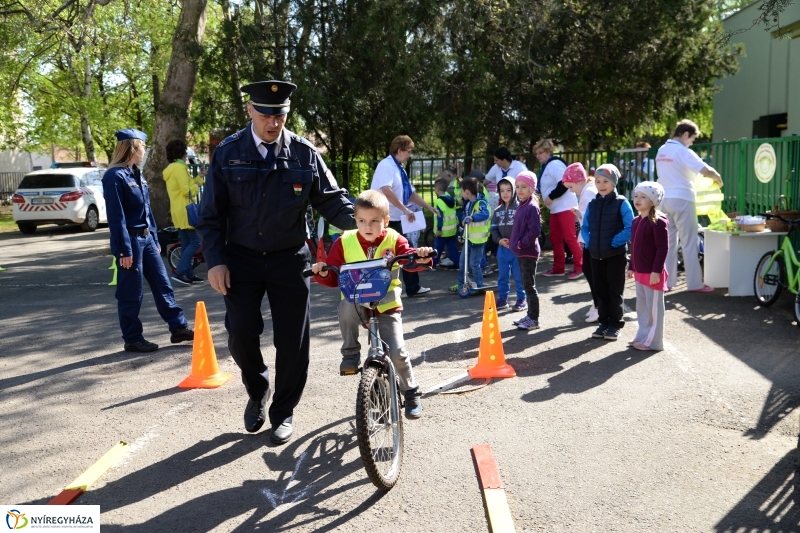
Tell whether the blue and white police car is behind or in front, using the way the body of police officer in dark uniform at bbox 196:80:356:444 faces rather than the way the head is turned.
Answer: behind

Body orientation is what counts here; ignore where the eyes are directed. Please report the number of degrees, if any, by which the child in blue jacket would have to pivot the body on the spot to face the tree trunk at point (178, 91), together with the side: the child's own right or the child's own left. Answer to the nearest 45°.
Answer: approximately 90° to the child's own right

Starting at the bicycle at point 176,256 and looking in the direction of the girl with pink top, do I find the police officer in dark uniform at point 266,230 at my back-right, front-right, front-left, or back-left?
front-right

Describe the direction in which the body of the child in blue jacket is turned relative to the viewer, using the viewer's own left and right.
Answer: facing the viewer and to the left of the viewer

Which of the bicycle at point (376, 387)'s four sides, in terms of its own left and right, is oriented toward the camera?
front

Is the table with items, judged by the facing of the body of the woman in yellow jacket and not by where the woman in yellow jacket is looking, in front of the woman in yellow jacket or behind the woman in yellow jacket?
in front

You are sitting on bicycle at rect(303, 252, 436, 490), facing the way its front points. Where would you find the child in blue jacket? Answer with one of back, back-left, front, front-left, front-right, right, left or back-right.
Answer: back-left

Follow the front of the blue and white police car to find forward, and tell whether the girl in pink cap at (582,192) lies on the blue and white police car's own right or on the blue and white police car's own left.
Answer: on the blue and white police car's own right

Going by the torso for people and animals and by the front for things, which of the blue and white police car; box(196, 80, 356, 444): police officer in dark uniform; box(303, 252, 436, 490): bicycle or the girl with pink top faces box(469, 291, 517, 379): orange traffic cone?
the girl with pink top

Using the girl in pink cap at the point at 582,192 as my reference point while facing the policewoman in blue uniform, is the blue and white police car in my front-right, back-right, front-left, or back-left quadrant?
front-right

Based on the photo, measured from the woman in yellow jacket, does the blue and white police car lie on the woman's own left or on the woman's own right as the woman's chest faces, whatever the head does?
on the woman's own left

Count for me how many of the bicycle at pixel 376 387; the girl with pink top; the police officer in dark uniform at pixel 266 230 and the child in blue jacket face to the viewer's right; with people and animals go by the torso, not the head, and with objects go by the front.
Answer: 0

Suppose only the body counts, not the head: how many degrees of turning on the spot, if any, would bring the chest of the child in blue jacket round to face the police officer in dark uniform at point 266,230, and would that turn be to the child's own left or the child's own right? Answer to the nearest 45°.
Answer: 0° — they already face them

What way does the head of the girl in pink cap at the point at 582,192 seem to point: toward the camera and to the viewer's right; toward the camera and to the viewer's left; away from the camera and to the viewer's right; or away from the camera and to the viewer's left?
toward the camera and to the viewer's left
